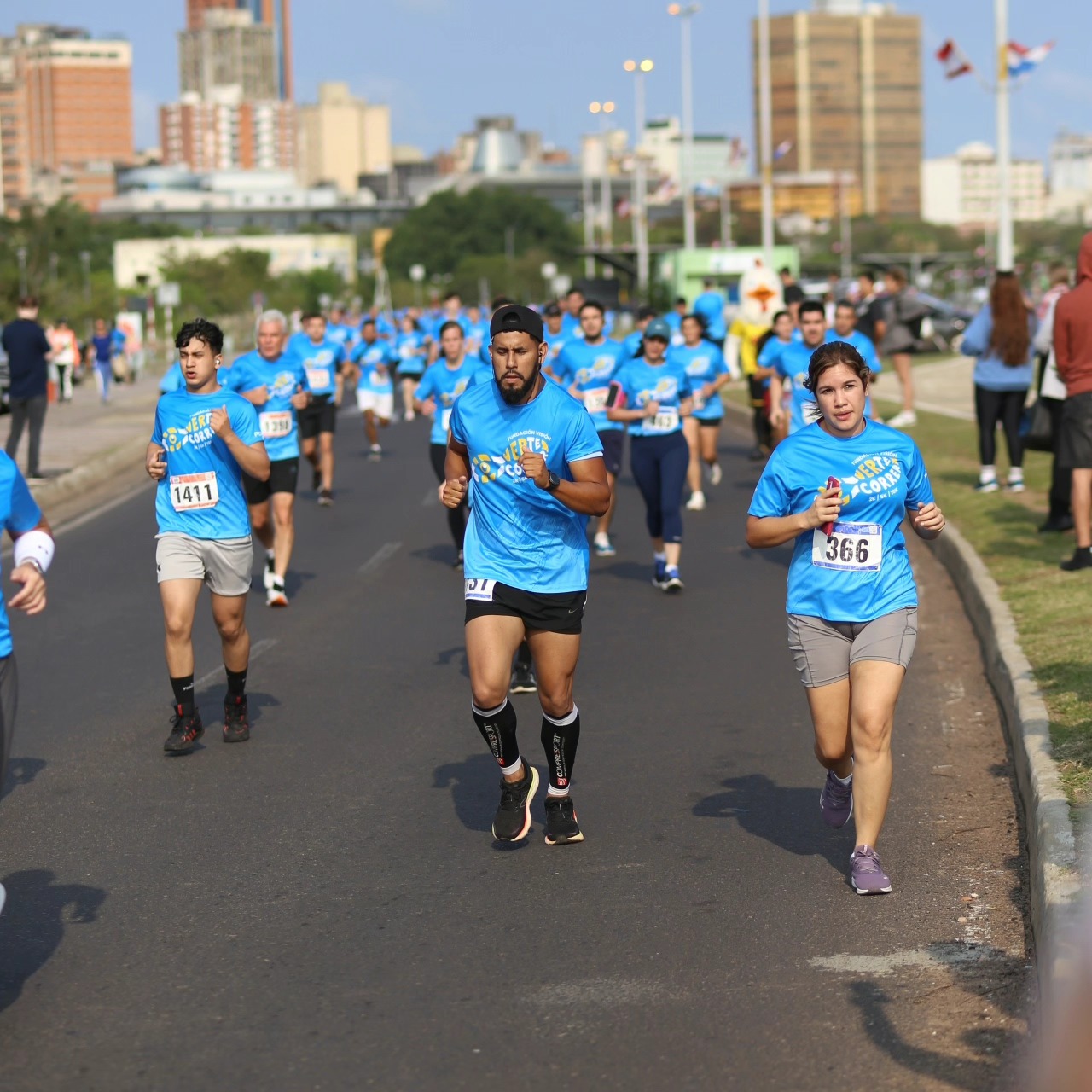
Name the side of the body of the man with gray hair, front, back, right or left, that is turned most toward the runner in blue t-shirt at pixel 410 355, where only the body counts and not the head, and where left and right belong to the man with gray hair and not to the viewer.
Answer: back

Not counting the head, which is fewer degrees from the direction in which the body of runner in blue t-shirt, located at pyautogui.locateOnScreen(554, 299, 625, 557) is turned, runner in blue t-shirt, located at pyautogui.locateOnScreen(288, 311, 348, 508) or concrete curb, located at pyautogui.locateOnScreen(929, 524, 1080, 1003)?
the concrete curb

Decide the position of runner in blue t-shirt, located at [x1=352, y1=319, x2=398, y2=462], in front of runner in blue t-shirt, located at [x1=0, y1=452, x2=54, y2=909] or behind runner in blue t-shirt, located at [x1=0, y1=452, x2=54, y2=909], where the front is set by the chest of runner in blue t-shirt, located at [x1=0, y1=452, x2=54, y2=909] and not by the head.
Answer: behind

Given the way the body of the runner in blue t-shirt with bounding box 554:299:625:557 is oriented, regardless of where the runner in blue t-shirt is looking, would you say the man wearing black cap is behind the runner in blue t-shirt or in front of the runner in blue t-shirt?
in front

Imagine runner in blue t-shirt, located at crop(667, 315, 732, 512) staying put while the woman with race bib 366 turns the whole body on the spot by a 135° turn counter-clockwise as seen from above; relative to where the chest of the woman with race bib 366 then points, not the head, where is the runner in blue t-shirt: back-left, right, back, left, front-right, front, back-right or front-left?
front-left
